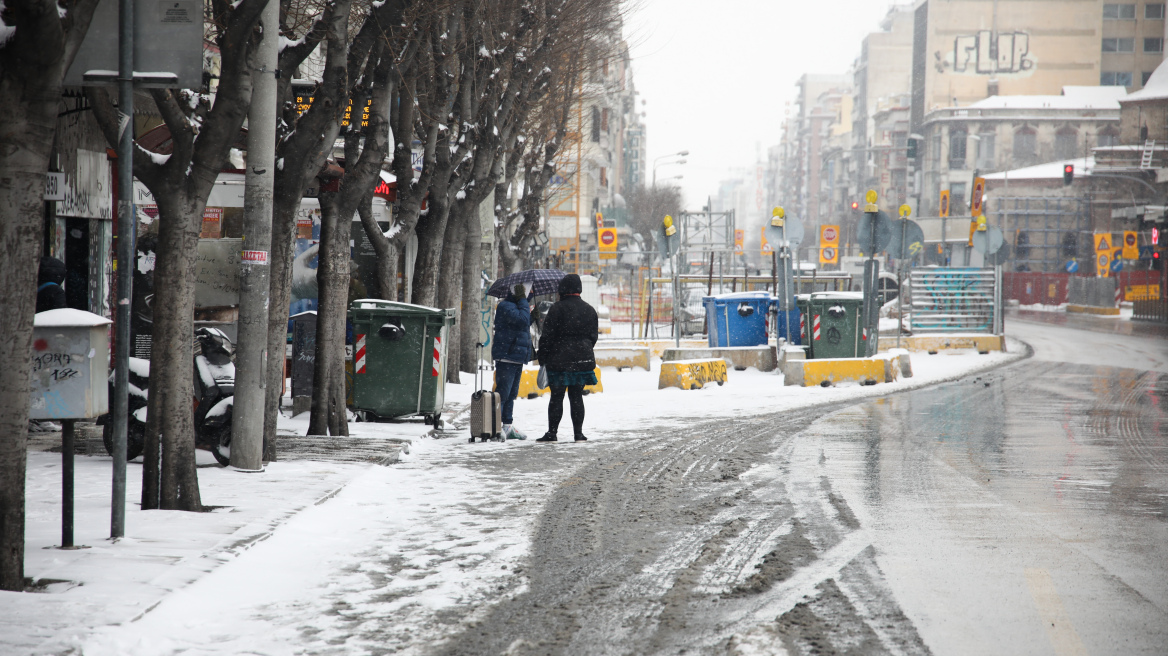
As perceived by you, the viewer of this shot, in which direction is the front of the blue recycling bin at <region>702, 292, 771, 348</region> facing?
facing the viewer

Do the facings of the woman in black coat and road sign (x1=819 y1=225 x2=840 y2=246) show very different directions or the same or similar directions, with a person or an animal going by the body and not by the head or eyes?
very different directions

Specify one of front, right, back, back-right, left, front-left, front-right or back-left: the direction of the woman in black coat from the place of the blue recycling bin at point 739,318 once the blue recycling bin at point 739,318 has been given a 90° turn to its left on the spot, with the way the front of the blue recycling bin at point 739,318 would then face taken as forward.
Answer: right

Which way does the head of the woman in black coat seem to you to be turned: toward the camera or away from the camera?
away from the camera

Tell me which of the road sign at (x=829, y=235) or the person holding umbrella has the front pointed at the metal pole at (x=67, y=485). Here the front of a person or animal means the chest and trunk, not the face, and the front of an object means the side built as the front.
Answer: the road sign

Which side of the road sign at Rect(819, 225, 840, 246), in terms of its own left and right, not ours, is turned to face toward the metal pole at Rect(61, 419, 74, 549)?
front

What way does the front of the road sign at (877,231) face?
away from the camera

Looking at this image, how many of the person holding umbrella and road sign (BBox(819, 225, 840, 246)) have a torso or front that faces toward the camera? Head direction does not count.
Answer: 1

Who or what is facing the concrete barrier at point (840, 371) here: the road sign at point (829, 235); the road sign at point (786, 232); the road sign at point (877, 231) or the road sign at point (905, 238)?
the road sign at point (829, 235)

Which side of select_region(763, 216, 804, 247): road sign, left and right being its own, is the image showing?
back

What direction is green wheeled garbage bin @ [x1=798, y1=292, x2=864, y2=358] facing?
toward the camera

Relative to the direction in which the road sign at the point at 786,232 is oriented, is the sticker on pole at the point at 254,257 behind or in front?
behind

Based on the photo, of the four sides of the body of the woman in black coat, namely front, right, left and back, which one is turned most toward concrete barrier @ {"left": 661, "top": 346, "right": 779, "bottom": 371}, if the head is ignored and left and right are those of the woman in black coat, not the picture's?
front
